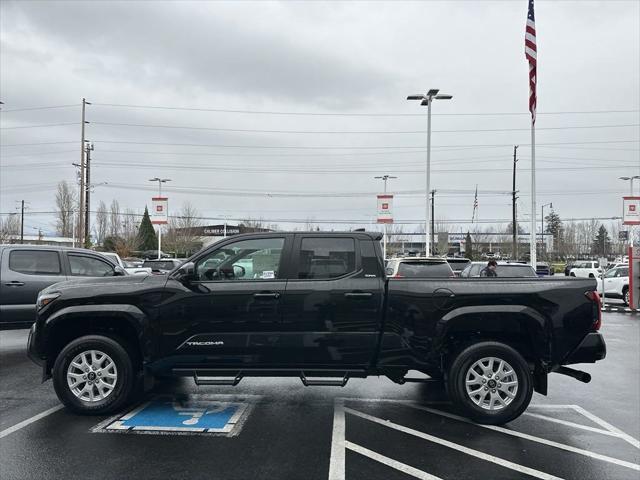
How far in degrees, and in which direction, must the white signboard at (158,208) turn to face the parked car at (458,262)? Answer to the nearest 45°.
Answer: approximately 45° to its left

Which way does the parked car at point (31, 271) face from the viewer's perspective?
to the viewer's right

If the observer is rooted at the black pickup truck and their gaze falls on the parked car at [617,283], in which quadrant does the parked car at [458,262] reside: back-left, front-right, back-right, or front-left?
front-left

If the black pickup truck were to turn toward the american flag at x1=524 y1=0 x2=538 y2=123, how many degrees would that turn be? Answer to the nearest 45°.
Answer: approximately 135° to its right

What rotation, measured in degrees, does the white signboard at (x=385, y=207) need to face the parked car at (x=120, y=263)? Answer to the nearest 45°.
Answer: approximately 45° to its right

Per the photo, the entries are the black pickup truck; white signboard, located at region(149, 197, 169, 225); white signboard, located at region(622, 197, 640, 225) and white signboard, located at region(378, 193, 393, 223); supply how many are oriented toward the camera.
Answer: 3

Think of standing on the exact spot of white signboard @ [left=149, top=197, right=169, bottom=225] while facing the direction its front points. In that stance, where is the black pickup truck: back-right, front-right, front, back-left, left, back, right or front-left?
front

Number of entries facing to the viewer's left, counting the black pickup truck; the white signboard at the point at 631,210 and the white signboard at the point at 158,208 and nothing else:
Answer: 1

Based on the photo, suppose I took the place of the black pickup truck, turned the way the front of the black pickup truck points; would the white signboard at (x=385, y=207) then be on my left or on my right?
on my right

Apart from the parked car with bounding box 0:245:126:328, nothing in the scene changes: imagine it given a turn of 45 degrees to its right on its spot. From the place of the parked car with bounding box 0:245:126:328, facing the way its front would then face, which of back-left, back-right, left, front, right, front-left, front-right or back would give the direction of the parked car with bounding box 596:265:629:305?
front-left

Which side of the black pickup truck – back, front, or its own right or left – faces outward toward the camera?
left

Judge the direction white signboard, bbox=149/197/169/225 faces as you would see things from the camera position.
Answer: facing the viewer

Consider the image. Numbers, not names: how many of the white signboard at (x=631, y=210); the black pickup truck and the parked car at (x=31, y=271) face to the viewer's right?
1

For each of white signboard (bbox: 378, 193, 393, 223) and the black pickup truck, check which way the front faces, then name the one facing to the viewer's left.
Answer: the black pickup truck
